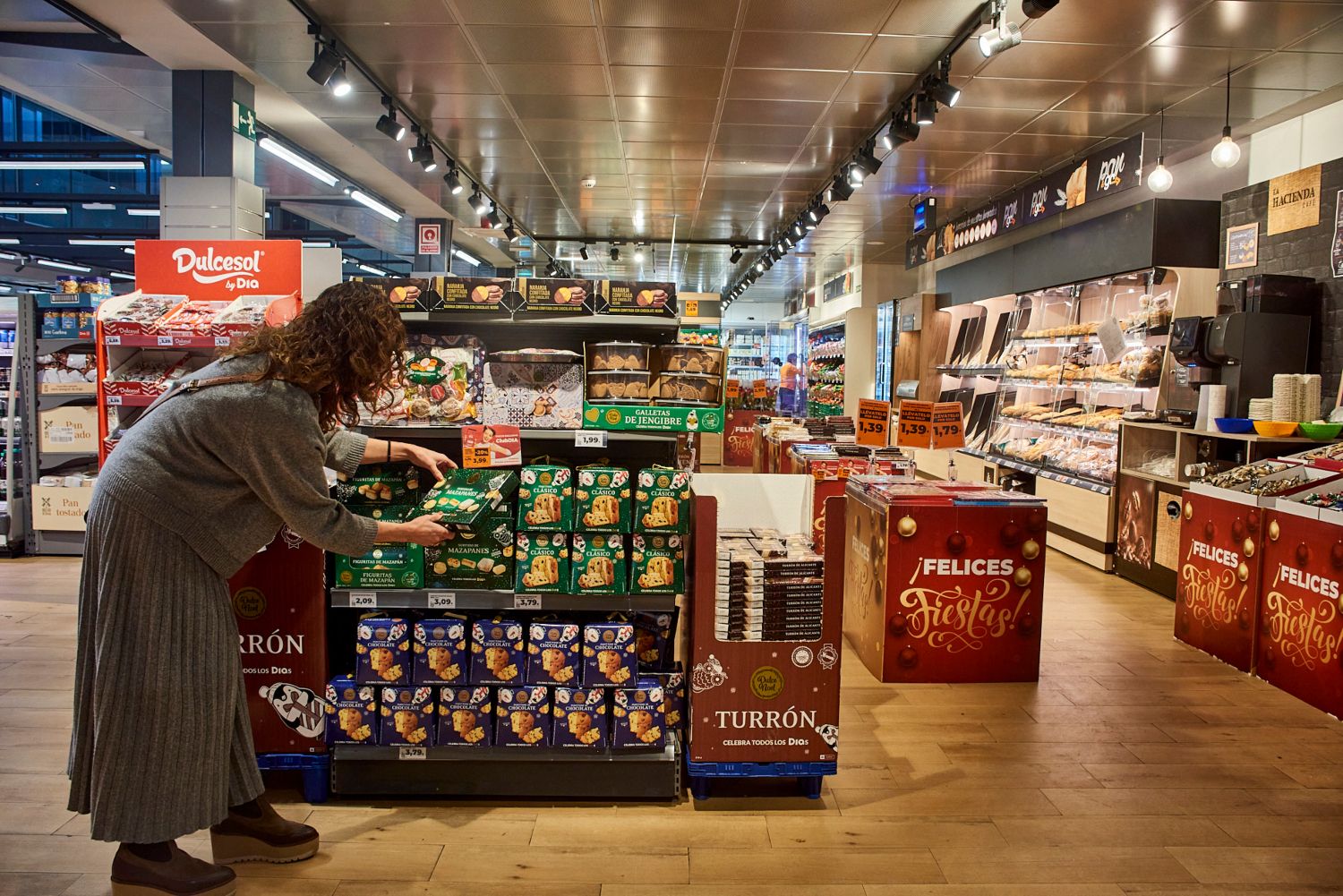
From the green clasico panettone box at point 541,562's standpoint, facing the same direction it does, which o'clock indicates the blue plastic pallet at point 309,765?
The blue plastic pallet is roughly at 3 o'clock from the green clasico panettone box.

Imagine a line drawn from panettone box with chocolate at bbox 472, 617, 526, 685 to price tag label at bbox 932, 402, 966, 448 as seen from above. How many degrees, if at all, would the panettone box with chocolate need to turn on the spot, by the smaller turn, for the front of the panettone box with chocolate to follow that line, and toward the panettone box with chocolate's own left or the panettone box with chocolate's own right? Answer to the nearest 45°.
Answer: approximately 135° to the panettone box with chocolate's own left

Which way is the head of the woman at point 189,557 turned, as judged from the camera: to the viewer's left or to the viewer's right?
to the viewer's right

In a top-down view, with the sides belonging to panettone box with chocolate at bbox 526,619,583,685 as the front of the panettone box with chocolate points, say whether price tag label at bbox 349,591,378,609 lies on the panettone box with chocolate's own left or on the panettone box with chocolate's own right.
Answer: on the panettone box with chocolate's own right

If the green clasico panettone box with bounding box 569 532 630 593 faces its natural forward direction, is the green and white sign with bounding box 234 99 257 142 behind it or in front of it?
behind

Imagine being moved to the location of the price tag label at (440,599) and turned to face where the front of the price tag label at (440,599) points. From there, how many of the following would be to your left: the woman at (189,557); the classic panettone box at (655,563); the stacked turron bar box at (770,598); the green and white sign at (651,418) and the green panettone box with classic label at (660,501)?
4

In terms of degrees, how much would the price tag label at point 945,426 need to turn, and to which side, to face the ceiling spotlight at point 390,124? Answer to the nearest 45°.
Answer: approximately 90° to its right

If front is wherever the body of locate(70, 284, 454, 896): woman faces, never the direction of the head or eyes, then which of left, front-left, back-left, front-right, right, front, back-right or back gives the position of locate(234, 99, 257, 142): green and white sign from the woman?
left
